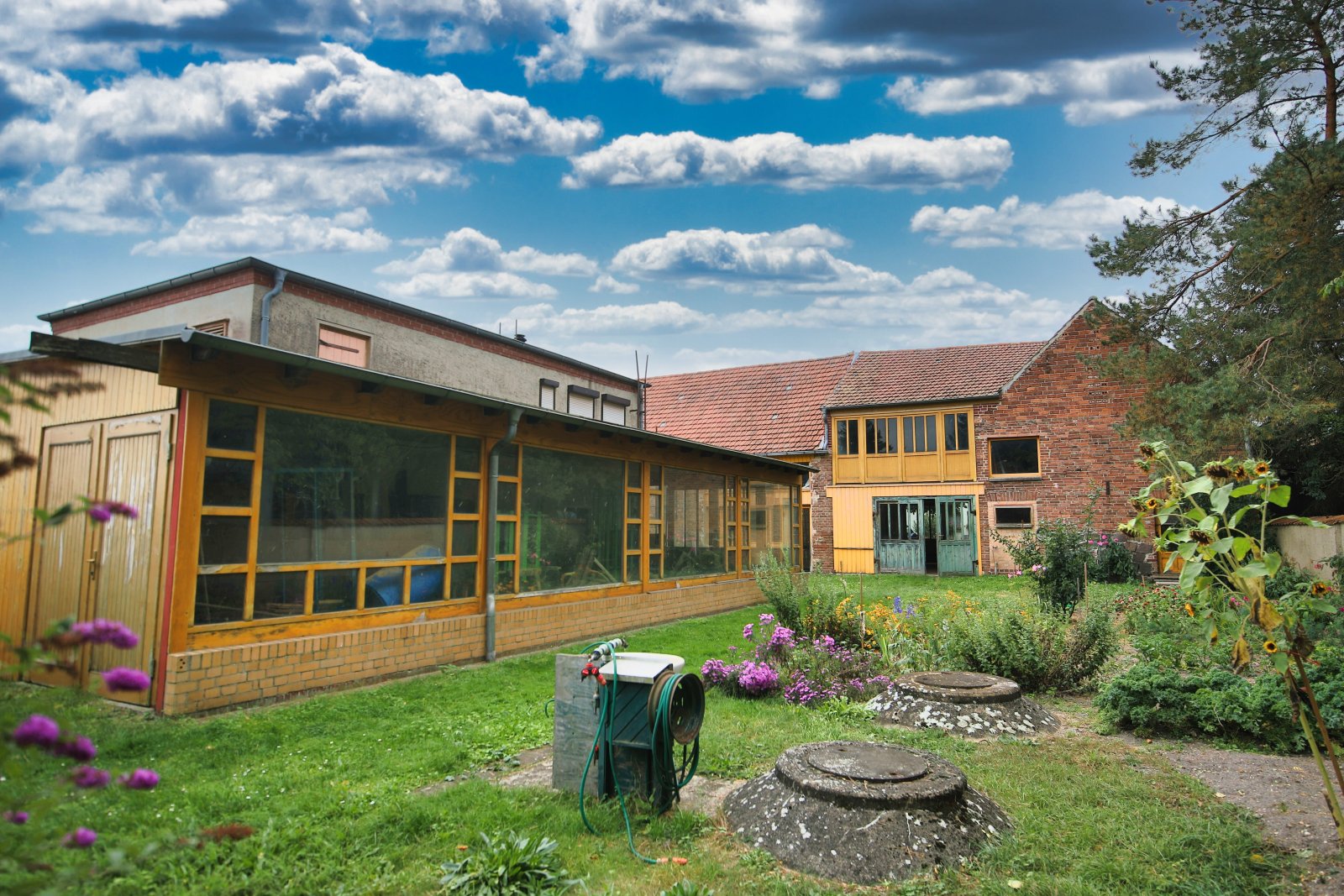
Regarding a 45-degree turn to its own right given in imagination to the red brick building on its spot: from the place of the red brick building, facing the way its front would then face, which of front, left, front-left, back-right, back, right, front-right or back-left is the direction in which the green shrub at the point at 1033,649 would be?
front-left

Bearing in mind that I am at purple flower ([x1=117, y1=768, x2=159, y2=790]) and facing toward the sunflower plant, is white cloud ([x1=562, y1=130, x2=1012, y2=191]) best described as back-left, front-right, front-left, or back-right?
front-left

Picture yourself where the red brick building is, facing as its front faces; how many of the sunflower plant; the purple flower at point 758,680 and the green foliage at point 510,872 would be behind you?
0

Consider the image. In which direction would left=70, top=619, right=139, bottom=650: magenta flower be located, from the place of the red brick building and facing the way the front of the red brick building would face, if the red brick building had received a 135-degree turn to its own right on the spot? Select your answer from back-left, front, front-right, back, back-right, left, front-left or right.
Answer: back-left

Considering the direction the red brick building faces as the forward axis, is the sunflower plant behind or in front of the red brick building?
in front

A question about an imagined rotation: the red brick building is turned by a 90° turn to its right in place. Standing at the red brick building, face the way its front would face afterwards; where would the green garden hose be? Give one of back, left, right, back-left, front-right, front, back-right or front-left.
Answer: left

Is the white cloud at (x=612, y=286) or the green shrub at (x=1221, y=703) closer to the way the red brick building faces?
the green shrub

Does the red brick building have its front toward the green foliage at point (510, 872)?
yes

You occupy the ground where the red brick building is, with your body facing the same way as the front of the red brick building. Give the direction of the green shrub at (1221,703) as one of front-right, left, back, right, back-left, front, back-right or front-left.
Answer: front

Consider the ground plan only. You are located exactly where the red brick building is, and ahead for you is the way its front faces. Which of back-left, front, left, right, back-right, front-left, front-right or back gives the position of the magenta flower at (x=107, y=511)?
front

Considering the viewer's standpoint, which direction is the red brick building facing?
facing the viewer

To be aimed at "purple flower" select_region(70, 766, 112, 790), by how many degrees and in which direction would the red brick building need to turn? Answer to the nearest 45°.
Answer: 0° — it already faces it

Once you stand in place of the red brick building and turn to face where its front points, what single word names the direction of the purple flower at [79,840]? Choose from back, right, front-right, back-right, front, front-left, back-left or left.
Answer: front

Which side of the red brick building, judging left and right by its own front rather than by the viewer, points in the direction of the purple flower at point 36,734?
front

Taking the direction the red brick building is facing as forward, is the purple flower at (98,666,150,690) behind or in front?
in front

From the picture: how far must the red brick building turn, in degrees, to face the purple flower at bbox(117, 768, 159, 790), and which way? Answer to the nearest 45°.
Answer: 0° — it already faces it
